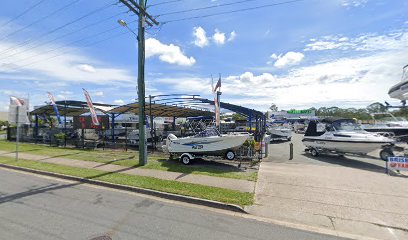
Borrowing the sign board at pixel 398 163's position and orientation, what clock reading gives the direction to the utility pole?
The utility pole is roughly at 2 o'clock from the sign board.

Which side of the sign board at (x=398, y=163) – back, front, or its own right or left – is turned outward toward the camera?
front

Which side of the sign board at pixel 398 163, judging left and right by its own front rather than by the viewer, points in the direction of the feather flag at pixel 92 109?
right

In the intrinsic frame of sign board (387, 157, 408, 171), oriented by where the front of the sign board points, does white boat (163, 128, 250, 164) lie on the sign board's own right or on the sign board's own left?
on the sign board's own right

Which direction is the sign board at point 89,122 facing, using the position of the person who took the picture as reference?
facing the viewer

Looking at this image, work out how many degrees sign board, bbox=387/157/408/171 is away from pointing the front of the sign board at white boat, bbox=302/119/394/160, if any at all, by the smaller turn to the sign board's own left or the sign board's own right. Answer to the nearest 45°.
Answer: approximately 135° to the sign board's own right

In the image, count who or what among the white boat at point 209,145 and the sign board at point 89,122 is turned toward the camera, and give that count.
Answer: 1

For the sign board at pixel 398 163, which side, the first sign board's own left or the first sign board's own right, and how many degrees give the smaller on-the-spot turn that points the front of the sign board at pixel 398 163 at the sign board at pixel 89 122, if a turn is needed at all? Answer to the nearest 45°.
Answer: approximately 90° to the first sign board's own right

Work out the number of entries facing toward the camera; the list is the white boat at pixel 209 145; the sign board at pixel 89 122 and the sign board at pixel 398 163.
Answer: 2

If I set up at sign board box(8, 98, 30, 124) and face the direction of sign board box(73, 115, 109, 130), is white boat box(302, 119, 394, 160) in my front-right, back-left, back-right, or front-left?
front-right
